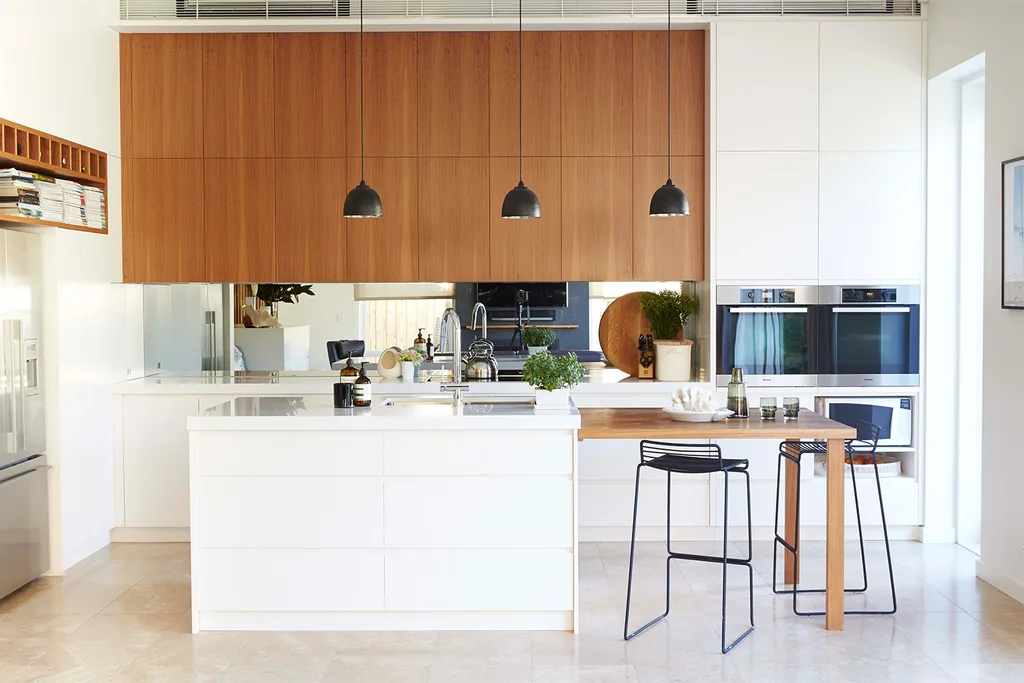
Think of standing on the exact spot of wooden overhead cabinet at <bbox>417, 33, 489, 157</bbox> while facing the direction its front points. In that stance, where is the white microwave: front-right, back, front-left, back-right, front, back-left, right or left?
left

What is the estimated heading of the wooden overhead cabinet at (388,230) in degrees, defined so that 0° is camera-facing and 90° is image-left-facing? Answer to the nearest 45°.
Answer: approximately 0°

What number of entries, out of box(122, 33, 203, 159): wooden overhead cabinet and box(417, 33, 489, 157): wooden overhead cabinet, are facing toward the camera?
2

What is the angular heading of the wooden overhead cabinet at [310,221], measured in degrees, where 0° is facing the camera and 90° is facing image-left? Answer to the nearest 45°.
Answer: approximately 0°

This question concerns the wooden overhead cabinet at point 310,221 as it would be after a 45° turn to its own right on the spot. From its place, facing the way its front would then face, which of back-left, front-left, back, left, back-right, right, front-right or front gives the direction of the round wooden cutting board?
back-left
